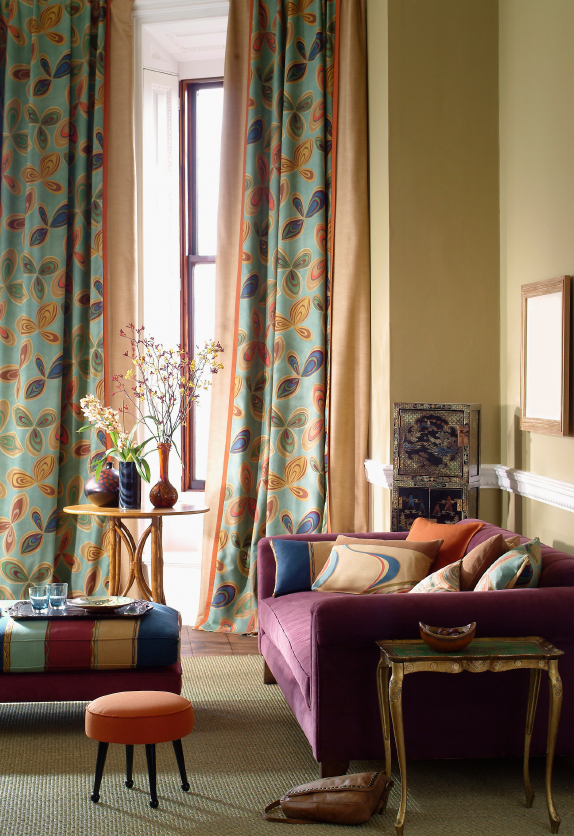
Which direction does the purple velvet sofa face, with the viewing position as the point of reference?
facing to the left of the viewer

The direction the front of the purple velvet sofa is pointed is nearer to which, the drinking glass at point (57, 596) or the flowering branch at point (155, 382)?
the drinking glass

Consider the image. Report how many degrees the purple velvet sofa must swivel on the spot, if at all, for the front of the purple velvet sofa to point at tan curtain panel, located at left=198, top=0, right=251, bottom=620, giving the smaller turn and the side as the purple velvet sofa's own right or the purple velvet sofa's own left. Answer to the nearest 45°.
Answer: approximately 45° to the purple velvet sofa's own right

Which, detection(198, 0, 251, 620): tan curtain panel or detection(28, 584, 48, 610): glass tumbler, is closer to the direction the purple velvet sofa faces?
the glass tumbler

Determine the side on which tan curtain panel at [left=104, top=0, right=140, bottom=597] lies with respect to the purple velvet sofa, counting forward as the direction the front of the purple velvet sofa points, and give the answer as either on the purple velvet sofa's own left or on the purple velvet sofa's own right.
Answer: on the purple velvet sofa's own right

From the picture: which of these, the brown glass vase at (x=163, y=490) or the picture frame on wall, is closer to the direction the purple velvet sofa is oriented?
the brown glass vase

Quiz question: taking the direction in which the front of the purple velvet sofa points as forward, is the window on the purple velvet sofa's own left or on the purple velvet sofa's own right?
on the purple velvet sofa's own right
